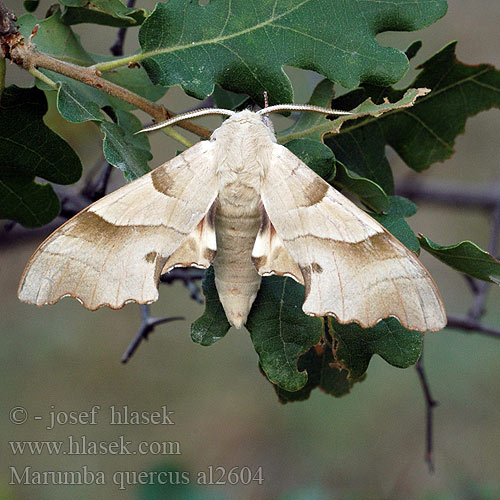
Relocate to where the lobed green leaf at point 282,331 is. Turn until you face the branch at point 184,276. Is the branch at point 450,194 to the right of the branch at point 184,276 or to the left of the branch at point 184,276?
right

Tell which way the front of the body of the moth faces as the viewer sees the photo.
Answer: away from the camera

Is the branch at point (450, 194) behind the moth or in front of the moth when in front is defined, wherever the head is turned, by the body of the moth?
in front

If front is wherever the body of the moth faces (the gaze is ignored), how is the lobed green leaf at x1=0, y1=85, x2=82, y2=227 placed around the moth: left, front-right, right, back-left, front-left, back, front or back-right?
front-left
